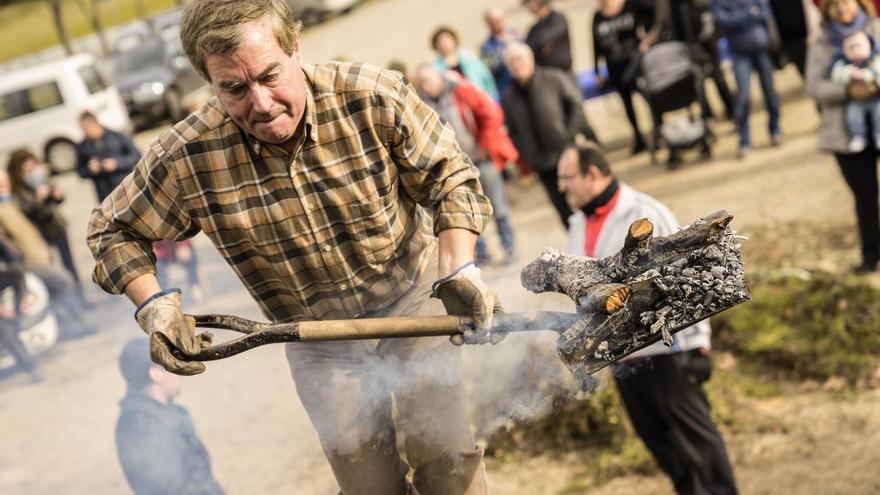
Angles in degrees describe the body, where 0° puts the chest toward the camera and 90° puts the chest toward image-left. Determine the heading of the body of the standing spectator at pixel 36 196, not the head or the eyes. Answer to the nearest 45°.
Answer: approximately 315°

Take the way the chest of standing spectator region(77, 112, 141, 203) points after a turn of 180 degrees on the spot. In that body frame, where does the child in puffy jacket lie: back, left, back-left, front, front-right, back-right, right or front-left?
right

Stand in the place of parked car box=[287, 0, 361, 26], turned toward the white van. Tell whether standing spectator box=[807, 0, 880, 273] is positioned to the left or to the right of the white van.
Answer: left

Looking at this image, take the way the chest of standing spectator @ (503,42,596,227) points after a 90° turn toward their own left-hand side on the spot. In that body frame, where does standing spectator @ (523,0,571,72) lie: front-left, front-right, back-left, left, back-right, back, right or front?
back-left

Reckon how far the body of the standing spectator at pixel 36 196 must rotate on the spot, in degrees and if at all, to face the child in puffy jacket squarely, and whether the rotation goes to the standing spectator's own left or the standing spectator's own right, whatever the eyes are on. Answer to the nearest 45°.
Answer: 0° — they already face them

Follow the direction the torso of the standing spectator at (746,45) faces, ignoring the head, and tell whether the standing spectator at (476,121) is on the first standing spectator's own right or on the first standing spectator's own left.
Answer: on the first standing spectator's own right

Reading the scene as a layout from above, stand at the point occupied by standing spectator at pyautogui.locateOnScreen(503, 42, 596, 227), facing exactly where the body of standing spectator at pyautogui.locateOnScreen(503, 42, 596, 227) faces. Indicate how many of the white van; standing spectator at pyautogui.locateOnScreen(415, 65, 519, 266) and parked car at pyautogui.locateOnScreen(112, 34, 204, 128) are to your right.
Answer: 3

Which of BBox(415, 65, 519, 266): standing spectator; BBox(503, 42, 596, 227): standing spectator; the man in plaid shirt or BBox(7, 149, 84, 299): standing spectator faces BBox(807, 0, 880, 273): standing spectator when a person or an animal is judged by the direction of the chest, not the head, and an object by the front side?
BBox(7, 149, 84, 299): standing spectator

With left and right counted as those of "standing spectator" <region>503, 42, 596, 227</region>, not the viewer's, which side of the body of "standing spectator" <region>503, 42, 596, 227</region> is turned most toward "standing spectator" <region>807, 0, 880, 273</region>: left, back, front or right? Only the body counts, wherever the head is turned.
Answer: left

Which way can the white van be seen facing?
to the viewer's right
